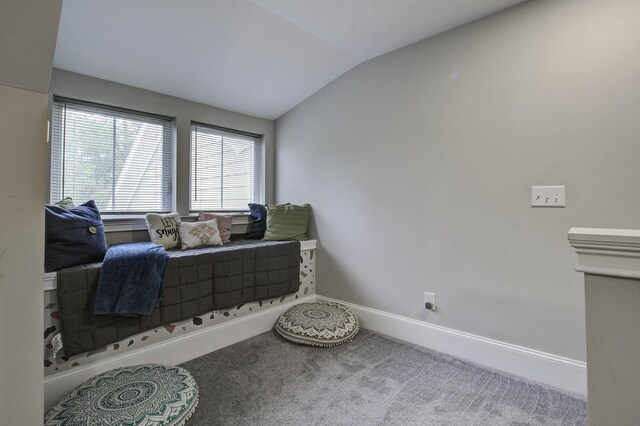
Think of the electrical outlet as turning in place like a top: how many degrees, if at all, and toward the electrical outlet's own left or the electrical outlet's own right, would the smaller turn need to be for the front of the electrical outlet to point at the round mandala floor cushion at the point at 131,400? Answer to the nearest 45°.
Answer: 0° — it already faces it

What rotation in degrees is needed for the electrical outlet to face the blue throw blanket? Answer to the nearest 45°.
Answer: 0° — it already faces it

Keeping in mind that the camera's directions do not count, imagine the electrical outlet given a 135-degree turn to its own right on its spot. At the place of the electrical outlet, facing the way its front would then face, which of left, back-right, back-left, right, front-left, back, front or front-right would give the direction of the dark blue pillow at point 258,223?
left

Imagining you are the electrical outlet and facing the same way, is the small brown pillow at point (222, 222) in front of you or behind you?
in front

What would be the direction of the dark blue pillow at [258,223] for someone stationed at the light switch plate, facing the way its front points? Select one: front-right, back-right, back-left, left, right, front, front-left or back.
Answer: right

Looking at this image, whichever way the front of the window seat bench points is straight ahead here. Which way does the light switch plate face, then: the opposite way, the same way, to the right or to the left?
to the right

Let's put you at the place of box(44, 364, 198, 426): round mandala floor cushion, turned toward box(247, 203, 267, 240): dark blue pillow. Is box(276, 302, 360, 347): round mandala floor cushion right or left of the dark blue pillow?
right

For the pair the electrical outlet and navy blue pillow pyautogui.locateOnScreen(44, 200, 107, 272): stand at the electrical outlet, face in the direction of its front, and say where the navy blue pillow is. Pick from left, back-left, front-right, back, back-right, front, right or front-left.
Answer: front

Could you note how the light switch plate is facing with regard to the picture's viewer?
facing the viewer

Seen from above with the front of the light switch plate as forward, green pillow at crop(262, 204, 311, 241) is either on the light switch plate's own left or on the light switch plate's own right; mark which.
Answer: on the light switch plate's own right

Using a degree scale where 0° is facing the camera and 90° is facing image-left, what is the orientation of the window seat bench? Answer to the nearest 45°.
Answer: approximately 315°

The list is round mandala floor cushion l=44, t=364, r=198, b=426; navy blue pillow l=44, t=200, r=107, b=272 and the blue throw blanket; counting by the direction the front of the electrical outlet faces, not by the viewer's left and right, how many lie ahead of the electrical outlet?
3

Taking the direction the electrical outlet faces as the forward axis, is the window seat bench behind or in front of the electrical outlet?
in front

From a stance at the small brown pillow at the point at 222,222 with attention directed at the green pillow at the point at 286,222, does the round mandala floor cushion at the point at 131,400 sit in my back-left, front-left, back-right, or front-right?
back-right
